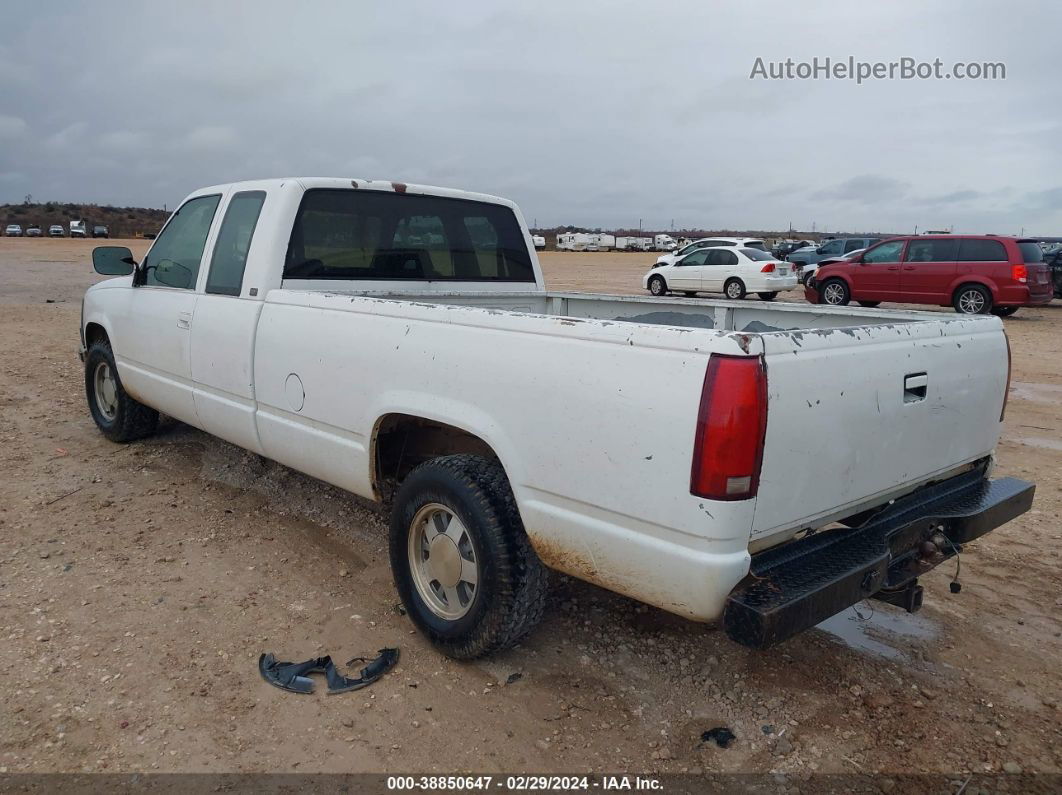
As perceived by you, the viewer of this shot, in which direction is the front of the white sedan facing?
facing away from the viewer and to the left of the viewer

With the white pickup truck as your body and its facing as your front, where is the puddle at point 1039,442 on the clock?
The puddle is roughly at 3 o'clock from the white pickup truck.

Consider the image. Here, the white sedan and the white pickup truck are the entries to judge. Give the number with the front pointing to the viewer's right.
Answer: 0

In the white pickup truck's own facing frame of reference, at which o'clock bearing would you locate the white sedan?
The white sedan is roughly at 2 o'clock from the white pickup truck.

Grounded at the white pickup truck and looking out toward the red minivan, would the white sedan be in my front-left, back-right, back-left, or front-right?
front-left

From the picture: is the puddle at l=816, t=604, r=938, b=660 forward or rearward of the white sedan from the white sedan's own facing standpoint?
rearward

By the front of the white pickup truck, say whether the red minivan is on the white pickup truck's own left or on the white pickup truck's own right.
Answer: on the white pickup truck's own right

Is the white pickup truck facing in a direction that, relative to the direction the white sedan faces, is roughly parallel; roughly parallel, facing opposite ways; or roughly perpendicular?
roughly parallel

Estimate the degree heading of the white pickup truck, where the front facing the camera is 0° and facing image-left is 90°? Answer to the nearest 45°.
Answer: approximately 135°
